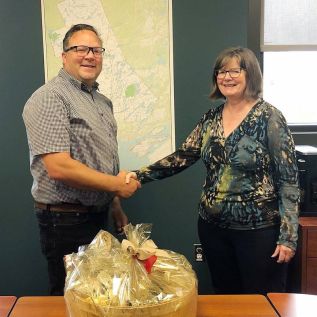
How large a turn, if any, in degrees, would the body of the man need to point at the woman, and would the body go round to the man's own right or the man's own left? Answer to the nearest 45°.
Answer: approximately 45° to the man's own left

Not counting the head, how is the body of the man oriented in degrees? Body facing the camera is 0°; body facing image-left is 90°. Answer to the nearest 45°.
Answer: approximately 315°

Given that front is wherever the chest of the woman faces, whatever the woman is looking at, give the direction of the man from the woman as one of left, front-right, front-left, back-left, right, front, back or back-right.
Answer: front-right

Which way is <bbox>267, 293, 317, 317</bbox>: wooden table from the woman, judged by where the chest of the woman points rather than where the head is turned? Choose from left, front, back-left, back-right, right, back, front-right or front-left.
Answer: front-left
